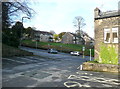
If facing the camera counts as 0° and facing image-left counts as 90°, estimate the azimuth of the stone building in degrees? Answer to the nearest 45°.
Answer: approximately 45°
